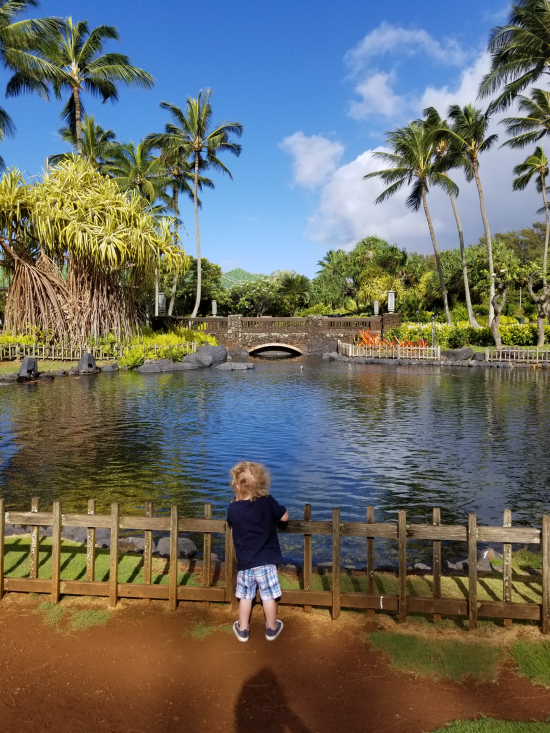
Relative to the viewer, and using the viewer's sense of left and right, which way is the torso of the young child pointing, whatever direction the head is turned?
facing away from the viewer

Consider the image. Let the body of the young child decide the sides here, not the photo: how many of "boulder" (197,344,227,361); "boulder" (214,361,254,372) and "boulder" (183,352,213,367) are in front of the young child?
3

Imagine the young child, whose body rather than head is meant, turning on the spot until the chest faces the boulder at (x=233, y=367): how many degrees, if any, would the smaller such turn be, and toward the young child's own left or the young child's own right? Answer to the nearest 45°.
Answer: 0° — they already face it

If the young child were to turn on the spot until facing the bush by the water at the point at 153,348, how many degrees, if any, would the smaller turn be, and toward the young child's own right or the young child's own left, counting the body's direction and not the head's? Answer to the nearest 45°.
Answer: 0° — they already face it
